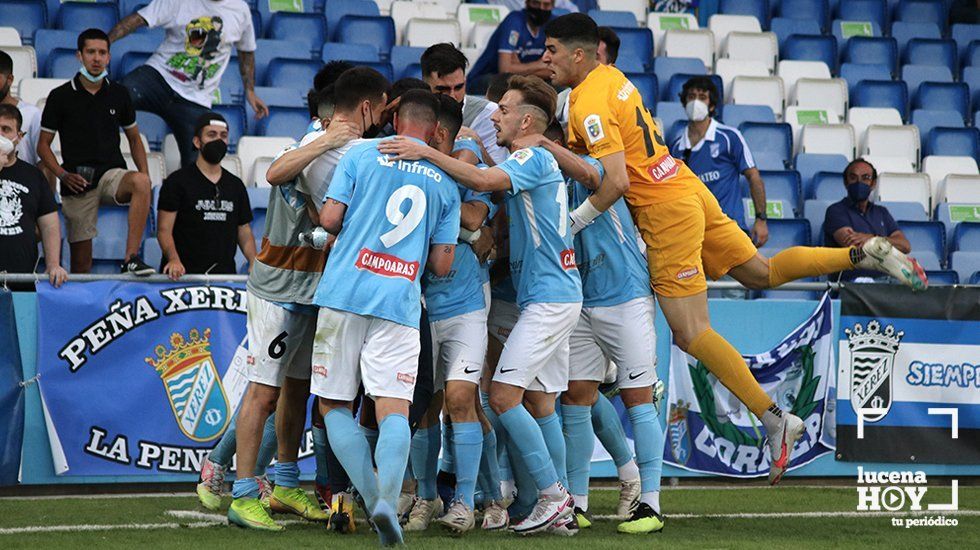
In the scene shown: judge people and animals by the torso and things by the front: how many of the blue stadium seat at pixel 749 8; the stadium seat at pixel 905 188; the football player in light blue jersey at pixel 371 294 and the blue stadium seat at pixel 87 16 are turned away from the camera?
1

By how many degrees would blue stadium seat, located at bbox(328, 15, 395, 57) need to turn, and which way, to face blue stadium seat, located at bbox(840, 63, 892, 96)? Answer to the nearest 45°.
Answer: approximately 90° to its left

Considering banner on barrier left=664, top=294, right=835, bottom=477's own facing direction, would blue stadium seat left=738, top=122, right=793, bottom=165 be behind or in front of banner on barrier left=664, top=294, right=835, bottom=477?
behind

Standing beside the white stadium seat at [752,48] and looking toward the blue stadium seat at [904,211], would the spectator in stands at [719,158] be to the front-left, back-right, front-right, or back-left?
front-right

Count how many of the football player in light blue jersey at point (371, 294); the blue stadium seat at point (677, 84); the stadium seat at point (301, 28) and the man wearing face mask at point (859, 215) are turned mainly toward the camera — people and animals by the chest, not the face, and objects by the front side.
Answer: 3

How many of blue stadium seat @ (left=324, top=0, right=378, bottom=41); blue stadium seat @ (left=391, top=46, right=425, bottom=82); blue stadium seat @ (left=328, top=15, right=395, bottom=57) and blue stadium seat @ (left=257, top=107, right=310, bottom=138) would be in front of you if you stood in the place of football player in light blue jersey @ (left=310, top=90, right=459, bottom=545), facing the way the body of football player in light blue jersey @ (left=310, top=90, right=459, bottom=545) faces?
4

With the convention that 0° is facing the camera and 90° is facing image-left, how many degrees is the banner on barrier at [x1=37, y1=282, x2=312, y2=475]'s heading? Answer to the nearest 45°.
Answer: approximately 0°

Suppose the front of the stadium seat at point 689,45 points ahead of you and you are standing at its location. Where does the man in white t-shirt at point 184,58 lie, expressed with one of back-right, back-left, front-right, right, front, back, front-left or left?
front-right

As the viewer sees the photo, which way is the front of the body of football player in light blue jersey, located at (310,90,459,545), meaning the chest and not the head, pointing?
away from the camera

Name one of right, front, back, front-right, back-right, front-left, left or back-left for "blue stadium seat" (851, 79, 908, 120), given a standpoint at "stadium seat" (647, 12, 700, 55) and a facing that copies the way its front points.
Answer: left

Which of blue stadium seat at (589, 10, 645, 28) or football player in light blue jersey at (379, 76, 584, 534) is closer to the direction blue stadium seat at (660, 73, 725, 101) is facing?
the football player in light blue jersey

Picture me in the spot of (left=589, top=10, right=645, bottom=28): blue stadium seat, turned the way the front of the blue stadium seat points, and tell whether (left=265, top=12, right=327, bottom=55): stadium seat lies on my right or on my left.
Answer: on my right

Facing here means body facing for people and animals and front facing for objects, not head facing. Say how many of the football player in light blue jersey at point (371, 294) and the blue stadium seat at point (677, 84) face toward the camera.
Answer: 1

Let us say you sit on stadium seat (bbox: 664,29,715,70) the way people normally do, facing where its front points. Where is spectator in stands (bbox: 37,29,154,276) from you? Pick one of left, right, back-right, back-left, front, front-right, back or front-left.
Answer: front-right

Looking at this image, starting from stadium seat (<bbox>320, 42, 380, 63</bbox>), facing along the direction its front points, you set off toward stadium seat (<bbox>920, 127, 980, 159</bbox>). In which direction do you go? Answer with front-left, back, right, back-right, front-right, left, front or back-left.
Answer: left

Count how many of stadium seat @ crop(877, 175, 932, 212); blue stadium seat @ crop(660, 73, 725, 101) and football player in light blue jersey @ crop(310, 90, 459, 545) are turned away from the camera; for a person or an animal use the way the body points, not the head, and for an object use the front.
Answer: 1

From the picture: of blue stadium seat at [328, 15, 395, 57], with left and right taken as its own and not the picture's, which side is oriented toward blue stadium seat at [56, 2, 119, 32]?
right

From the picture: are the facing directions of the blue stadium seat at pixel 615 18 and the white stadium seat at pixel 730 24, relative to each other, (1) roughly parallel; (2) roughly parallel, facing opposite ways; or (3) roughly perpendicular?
roughly parallel

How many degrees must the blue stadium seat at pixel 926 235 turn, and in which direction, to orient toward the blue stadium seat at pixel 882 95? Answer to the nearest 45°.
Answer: approximately 180°
